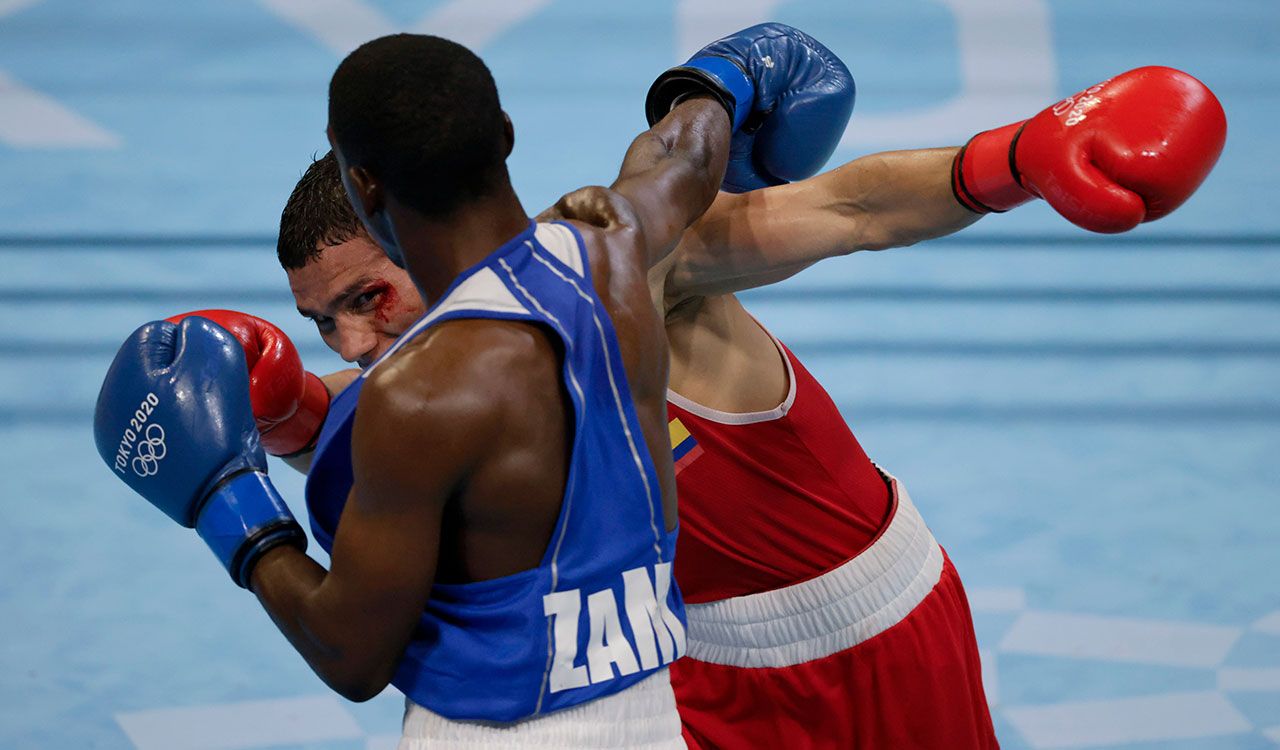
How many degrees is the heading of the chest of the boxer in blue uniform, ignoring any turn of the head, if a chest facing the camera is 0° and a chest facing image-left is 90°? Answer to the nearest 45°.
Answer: approximately 135°

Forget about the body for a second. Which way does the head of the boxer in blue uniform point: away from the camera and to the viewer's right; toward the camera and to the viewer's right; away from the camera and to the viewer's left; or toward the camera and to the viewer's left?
away from the camera and to the viewer's left
